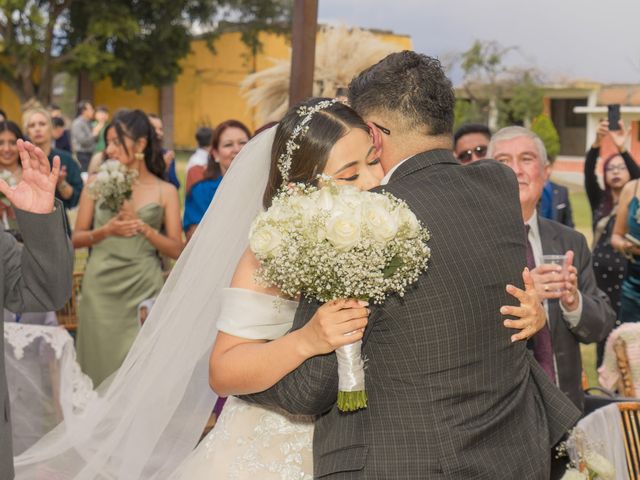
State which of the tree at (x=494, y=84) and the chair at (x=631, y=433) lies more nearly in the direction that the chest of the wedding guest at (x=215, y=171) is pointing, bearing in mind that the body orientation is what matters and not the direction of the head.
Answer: the chair

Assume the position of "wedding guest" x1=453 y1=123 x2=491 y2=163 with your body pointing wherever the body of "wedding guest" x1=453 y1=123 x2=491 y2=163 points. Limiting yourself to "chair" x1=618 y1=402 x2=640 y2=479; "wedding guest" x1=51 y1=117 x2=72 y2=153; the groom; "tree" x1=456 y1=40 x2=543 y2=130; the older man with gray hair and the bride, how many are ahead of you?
4

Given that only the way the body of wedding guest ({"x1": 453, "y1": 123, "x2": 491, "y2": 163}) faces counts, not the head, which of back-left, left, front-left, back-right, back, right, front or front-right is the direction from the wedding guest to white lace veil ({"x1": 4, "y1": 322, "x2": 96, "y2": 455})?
front-right

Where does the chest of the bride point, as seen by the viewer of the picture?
to the viewer's right

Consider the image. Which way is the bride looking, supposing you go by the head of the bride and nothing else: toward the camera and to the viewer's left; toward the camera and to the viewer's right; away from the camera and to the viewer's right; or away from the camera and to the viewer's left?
toward the camera and to the viewer's right

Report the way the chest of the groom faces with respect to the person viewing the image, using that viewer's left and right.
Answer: facing away from the viewer and to the left of the viewer

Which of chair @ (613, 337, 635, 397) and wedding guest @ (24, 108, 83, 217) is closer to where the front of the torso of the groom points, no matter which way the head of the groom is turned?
the wedding guest

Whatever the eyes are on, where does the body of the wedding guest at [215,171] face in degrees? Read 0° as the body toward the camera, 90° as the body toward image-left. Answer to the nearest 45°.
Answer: approximately 315°

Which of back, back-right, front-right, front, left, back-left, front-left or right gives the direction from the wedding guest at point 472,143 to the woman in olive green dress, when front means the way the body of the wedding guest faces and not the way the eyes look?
right

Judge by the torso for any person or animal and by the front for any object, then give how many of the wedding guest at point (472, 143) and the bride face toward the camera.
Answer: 1

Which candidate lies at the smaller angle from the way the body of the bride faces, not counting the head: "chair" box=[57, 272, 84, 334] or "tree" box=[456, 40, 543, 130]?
the tree

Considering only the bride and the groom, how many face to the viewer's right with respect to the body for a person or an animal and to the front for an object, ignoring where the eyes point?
1

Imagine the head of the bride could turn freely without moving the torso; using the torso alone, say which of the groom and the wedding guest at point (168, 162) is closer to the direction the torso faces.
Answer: the groom

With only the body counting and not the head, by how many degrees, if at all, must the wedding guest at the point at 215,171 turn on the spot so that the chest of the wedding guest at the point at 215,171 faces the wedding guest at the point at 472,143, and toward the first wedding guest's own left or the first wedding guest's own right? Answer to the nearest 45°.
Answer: approximately 45° to the first wedding guest's own left

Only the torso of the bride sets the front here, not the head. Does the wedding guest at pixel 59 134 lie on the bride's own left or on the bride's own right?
on the bride's own left

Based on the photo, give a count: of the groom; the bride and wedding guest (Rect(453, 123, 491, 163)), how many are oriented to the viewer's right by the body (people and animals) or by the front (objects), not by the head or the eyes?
1
